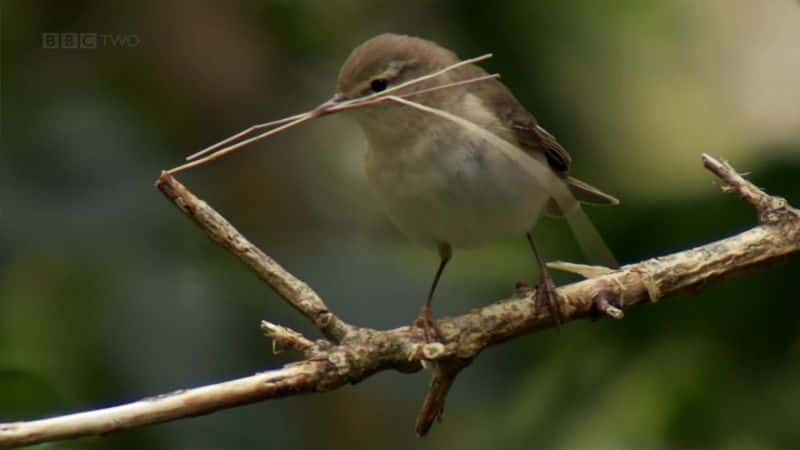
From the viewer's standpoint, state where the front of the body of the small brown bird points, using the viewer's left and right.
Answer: facing the viewer and to the left of the viewer
